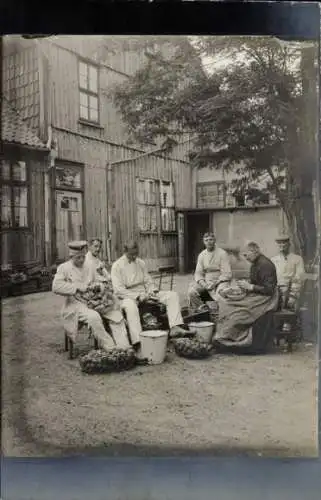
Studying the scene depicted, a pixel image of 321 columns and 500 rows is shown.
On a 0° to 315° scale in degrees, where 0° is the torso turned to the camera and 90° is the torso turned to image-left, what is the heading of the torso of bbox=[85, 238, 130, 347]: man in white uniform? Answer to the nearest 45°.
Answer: approximately 315°

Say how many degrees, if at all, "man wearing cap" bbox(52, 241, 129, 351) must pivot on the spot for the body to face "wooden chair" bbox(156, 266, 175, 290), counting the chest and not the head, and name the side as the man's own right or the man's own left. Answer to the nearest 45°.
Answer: approximately 45° to the man's own left

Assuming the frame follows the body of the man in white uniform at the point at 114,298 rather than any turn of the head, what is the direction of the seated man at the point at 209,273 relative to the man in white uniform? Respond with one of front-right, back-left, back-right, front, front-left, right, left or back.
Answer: front-left

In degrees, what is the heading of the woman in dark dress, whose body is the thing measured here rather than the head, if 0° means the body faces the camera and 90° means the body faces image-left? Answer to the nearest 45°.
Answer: approximately 90°

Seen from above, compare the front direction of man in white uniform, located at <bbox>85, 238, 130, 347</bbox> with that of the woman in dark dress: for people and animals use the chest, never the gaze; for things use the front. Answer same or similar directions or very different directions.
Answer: very different directions
